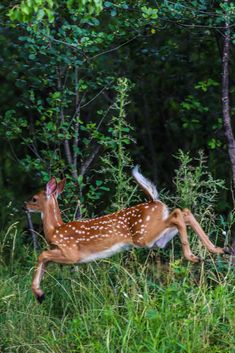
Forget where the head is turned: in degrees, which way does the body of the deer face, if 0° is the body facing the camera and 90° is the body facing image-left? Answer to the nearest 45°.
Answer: approximately 90°
